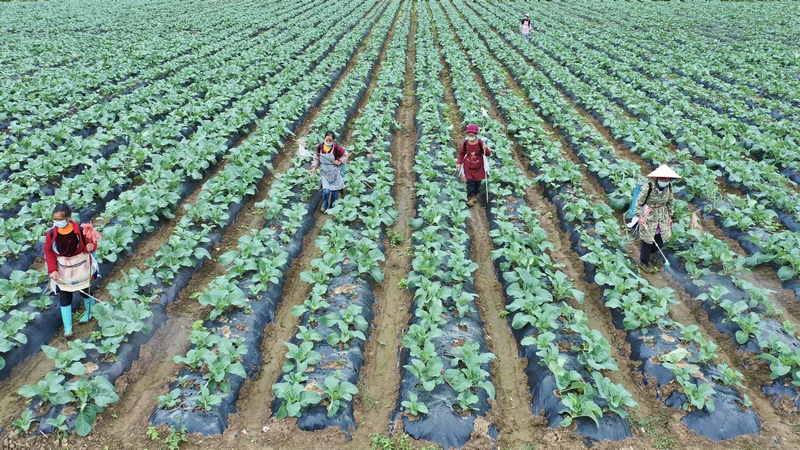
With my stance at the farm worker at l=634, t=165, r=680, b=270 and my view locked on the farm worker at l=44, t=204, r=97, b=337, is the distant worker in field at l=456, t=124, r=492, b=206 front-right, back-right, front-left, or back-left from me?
front-right

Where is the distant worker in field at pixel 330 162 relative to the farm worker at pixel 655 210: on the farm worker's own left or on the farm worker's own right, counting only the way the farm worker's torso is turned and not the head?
on the farm worker's own right

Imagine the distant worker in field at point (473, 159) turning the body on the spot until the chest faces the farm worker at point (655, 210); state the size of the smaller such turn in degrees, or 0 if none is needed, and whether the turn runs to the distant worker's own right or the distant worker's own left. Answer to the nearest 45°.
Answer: approximately 45° to the distant worker's own left

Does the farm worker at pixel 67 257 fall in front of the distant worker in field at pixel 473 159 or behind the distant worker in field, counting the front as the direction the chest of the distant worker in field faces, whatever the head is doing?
in front

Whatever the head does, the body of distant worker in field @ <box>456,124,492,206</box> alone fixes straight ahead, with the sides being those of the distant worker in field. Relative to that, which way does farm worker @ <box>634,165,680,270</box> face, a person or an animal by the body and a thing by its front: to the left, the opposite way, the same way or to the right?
the same way

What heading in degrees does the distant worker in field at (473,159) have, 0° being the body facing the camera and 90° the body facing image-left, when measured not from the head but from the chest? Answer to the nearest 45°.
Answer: approximately 0°

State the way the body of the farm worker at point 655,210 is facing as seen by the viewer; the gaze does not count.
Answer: toward the camera

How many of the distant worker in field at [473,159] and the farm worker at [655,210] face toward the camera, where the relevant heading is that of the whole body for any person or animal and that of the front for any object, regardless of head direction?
2

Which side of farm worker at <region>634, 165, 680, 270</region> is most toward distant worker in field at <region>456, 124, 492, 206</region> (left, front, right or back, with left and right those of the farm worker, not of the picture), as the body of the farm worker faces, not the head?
right

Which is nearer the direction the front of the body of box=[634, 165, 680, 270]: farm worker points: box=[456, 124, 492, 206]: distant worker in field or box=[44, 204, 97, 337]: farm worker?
the farm worker

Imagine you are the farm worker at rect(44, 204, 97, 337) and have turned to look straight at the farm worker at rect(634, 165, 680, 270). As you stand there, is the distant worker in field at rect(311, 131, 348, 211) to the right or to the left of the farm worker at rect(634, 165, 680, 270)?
left

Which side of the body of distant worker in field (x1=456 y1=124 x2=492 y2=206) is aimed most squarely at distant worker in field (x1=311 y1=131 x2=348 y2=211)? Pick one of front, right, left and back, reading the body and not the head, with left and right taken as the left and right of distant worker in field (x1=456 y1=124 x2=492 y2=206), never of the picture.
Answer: right
